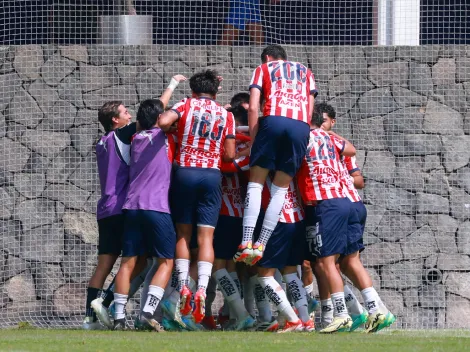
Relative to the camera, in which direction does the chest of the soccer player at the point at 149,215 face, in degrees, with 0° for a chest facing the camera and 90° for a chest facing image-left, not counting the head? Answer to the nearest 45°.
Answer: approximately 225°

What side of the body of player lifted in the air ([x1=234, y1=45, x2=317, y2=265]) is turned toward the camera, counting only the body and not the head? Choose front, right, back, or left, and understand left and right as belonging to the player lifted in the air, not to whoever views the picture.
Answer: back

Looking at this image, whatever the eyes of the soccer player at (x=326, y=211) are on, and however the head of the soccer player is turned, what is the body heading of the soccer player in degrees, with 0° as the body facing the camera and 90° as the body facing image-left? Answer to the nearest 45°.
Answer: approximately 135°

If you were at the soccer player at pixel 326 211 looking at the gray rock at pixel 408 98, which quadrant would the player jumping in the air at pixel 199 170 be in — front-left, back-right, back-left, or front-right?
back-left

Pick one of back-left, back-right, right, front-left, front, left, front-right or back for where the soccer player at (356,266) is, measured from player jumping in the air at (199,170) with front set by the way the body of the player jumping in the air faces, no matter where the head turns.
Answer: right

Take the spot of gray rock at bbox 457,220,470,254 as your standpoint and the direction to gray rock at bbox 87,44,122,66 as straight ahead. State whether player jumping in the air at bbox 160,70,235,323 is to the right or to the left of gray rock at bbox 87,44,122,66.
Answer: left

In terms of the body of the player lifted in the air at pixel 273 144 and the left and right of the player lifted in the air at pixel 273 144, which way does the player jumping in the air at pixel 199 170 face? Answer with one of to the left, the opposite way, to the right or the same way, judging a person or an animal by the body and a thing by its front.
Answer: the same way

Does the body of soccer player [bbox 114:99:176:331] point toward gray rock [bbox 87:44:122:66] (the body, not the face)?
no

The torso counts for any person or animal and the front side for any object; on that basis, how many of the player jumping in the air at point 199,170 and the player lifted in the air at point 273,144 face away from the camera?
2

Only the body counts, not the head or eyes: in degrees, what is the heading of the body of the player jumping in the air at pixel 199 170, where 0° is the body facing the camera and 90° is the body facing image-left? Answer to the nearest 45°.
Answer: approximately 180°
